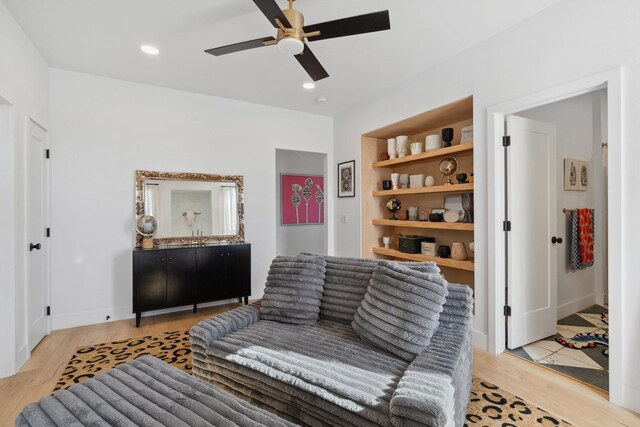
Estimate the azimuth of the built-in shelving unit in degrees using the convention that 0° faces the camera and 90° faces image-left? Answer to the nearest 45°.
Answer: approximately 45°

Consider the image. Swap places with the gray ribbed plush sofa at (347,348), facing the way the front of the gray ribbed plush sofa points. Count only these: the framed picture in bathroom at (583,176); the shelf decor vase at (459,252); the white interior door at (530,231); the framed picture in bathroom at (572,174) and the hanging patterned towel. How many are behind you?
5

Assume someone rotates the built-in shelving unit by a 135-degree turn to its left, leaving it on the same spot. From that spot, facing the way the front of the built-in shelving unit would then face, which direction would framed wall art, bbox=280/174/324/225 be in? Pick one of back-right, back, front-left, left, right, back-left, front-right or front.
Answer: back-left

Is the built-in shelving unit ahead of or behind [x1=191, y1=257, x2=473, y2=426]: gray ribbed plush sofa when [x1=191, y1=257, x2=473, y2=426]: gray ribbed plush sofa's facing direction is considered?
behind

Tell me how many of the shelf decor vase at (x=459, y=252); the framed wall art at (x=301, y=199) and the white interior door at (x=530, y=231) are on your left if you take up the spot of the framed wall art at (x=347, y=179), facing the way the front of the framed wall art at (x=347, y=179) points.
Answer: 2

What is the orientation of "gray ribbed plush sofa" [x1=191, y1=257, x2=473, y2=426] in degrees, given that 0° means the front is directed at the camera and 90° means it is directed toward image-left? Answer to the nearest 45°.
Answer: approximately 45°

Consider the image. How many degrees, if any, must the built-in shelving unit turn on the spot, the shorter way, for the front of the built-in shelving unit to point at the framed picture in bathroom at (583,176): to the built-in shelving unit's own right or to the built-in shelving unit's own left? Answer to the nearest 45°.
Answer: approximately 135° to the built-in shelving unit's own left

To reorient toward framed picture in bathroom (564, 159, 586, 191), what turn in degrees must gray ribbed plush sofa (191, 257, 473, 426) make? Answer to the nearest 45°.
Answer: approximately 180°

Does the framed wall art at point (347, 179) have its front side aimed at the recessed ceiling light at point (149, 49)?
yes

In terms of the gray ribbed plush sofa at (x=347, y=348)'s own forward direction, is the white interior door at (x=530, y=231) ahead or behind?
behind

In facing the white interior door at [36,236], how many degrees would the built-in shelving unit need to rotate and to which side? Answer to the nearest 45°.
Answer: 0° — it already faces it

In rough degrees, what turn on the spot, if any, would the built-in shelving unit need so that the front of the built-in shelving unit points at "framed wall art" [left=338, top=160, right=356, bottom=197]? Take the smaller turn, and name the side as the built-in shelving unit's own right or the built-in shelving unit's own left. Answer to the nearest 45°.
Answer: approximately 45° to the built-in shelving unit's own right

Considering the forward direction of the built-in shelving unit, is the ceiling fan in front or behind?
in front
